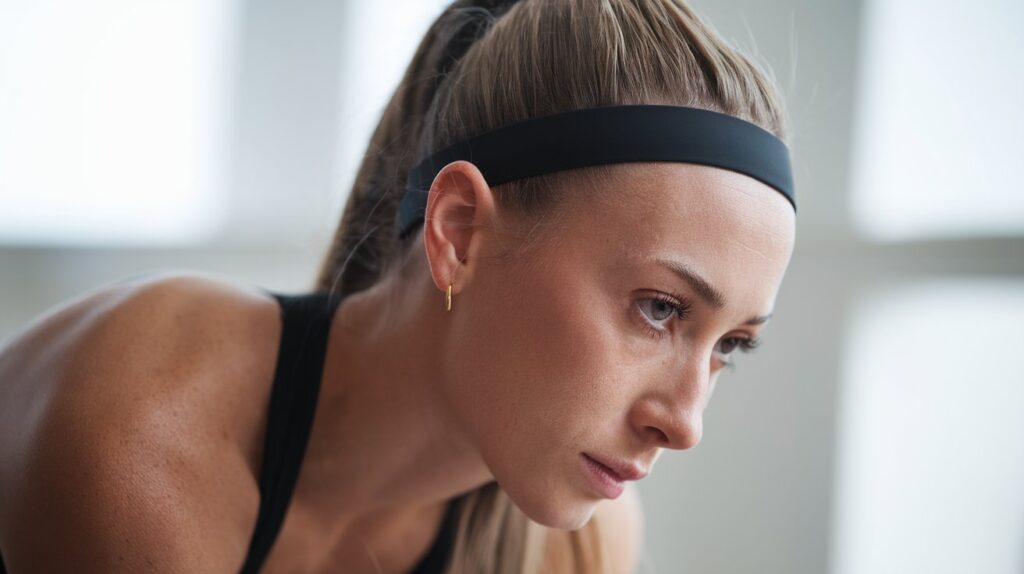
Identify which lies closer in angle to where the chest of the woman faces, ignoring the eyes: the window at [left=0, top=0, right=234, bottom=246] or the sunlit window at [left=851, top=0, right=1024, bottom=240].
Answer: the sunlit window

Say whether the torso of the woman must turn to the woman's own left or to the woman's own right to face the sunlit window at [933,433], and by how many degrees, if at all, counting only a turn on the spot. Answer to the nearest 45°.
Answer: approximately 90° to the woman's own left

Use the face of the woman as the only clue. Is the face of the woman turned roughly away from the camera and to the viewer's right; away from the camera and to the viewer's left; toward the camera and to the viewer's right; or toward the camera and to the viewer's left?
toward the camera and to the viewer's right

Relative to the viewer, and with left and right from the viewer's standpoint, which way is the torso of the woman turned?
facing the viewer and to the right of the viewer

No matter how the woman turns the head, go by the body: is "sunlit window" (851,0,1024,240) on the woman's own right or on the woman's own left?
on the woman's own left

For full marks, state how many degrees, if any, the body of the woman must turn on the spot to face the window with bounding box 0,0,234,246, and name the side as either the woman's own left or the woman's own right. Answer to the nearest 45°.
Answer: approximately 180°
